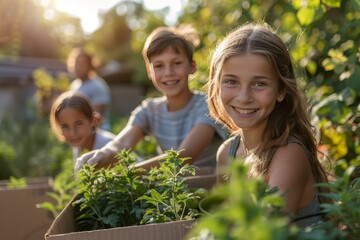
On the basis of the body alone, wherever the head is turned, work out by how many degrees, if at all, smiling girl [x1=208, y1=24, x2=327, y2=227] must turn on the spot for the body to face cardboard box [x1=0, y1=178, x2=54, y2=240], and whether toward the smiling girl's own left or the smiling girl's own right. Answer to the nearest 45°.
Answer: approximately 45° to the smiling girl's own right

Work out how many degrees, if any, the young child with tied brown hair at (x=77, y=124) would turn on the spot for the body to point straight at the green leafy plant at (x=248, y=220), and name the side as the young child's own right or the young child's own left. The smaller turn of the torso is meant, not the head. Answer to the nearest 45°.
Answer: approximately 45° to the young child's own left

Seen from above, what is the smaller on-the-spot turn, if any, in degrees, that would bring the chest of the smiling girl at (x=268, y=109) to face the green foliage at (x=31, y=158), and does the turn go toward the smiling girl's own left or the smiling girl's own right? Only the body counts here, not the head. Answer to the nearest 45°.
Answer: approximately 90° to the smiling girl's own right

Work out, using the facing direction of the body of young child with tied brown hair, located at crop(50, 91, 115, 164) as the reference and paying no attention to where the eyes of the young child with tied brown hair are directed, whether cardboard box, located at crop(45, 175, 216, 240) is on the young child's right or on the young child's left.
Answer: on the young child's left

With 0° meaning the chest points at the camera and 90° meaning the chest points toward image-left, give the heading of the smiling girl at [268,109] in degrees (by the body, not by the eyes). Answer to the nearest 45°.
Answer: approximately 45°

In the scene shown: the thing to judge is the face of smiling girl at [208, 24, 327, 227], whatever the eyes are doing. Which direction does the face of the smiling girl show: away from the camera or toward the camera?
toward the camera

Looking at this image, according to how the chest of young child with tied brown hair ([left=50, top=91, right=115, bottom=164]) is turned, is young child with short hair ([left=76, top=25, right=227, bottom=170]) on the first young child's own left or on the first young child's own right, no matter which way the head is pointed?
on the first young child's own left

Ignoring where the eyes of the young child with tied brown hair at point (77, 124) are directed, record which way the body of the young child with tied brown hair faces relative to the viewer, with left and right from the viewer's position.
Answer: facing the viewer and to the left of the viewer

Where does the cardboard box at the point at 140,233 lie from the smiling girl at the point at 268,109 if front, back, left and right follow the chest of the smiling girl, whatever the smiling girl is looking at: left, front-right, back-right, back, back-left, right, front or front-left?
front

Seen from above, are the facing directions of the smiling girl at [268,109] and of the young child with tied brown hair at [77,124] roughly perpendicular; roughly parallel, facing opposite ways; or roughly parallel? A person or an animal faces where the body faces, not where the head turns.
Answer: roughly parallel

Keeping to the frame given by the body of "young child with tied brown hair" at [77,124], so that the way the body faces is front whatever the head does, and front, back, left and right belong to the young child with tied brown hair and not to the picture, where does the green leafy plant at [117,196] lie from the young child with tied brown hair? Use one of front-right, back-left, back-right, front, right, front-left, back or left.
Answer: front-left

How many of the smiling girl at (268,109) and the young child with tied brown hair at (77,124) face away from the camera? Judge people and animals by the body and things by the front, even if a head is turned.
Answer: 0

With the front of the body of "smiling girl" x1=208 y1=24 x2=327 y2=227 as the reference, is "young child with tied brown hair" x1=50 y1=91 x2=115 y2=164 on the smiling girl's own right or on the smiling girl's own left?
on the smiling girl's own right
